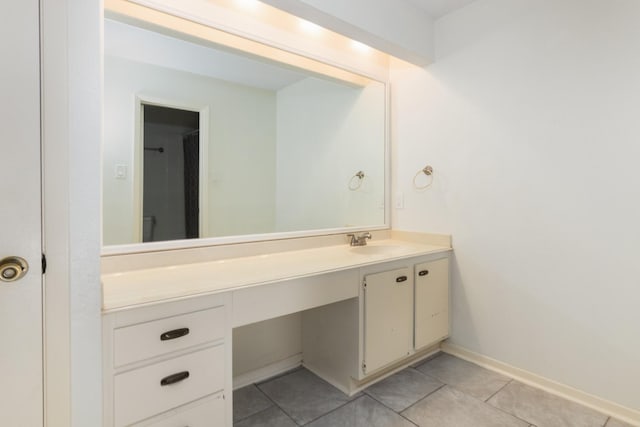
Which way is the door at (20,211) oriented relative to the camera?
toward the camera

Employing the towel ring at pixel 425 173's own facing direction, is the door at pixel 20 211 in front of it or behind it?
in front

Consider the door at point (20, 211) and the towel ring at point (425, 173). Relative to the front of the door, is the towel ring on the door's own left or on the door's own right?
on the door's own left

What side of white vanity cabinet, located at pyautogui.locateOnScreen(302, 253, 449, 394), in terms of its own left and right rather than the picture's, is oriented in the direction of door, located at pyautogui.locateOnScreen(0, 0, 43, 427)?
right

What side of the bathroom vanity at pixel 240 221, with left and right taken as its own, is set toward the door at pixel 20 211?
right

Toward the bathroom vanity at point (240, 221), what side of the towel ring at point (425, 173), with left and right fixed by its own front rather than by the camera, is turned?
front

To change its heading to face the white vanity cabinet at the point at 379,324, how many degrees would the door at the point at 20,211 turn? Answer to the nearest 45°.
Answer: approximately 90° to its left

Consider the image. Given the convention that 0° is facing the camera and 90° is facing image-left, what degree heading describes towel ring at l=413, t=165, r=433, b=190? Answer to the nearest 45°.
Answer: approximately 45°

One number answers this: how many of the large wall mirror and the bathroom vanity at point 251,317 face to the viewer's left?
0

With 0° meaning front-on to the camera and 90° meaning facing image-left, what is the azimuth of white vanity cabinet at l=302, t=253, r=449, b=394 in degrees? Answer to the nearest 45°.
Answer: approximately 315°

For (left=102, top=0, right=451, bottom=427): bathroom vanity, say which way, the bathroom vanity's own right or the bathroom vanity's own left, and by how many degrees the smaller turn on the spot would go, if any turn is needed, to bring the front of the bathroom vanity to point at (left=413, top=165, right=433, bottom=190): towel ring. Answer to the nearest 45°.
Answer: approximately 45° to the bathroom vanity's own left

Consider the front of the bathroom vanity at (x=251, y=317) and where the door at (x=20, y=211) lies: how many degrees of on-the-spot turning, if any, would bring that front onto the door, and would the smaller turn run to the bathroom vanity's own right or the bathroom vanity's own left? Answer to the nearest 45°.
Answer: approximately 90° to the bathroom vanity's own right

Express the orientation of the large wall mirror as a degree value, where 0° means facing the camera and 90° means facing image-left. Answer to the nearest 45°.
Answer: approximately 315°

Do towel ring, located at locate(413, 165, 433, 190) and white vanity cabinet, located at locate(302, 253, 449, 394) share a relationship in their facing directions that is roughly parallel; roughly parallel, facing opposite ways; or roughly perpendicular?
roughly perpendicular
